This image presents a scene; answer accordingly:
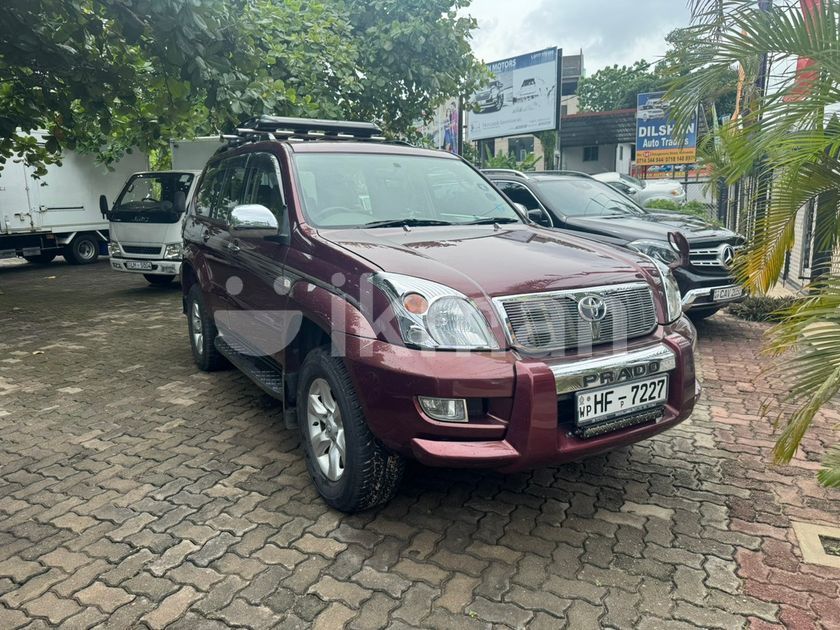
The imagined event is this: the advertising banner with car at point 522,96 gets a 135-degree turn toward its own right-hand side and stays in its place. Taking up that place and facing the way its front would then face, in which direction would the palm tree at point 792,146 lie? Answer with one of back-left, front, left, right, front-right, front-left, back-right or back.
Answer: back

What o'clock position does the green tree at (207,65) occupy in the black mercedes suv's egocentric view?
The green tree is roughly at 5 o'clock from the black mercedes suv.

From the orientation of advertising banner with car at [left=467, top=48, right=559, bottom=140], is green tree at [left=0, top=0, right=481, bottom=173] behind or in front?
in front

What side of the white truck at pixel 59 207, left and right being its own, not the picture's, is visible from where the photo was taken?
left

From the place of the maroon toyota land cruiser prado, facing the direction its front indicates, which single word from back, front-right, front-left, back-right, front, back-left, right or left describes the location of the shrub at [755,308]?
left

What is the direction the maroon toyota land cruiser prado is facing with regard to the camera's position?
facing the viewer and to the right of the viewer

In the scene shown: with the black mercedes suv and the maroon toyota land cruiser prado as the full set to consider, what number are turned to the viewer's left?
0

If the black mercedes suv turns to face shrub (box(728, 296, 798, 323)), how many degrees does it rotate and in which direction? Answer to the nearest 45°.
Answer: approximately 90° to its left

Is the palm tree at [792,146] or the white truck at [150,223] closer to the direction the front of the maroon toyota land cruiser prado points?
the palm tree
